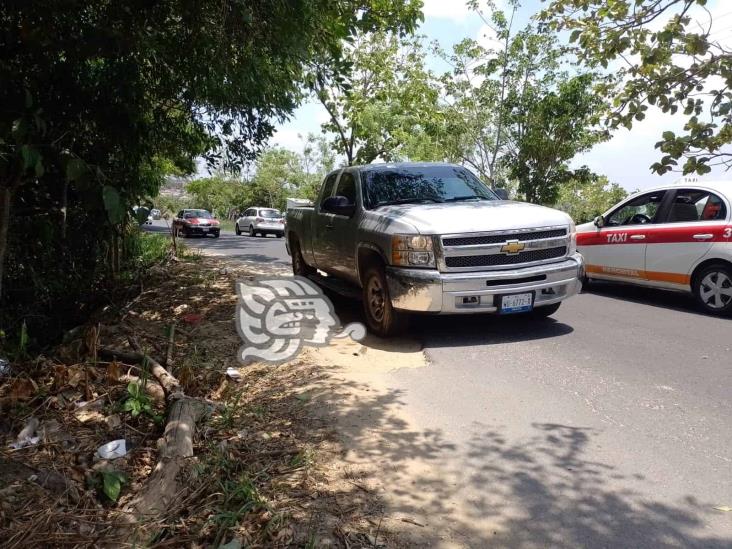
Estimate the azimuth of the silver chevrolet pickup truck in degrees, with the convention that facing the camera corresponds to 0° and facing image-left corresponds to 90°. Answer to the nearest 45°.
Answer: approximately 315°

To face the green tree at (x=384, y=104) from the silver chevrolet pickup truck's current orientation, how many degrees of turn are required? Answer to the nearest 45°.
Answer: approximately 135° to its left

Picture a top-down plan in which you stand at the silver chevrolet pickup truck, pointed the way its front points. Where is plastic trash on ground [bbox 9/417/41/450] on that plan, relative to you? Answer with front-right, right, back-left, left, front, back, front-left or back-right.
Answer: right

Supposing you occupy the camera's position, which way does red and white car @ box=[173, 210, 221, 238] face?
facing the viewer and to the right of the viewer

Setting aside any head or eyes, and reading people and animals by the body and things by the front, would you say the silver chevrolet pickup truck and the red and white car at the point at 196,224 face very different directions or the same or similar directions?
same or similar directions

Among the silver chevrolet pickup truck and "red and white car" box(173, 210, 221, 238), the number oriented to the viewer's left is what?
0

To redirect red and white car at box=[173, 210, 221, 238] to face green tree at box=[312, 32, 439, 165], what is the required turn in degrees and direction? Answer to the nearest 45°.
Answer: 0° — it already faces it

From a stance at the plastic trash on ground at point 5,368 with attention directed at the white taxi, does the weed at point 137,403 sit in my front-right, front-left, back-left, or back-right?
front-right
